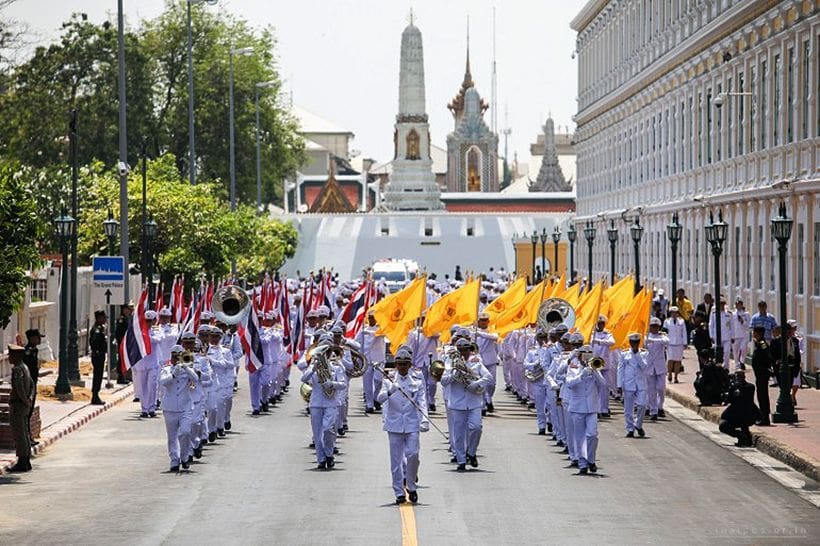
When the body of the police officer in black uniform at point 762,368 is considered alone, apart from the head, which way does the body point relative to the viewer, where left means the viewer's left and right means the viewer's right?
facing to the left of the viewer

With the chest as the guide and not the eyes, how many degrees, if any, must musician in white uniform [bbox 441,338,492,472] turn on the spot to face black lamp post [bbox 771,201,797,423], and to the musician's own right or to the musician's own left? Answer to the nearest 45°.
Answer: approximately 135° to the musician's own left

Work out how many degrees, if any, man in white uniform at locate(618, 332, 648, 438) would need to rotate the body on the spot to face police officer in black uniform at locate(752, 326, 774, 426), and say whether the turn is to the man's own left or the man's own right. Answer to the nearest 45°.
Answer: approximately 135° to the man's own left

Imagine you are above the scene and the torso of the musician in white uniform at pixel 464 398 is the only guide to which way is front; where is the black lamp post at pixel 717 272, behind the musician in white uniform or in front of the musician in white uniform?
behind

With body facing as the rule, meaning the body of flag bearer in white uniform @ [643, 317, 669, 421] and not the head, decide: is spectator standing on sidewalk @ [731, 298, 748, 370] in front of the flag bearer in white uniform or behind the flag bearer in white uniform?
behind

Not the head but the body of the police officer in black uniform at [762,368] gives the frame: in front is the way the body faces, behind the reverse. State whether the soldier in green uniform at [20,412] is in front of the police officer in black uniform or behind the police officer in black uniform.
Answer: in front

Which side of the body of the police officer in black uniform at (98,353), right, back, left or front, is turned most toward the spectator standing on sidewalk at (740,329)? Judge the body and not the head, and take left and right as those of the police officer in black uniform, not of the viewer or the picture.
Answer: front

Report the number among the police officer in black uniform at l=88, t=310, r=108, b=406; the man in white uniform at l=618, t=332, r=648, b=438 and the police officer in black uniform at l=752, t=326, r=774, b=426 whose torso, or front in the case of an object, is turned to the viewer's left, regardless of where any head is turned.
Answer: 1
